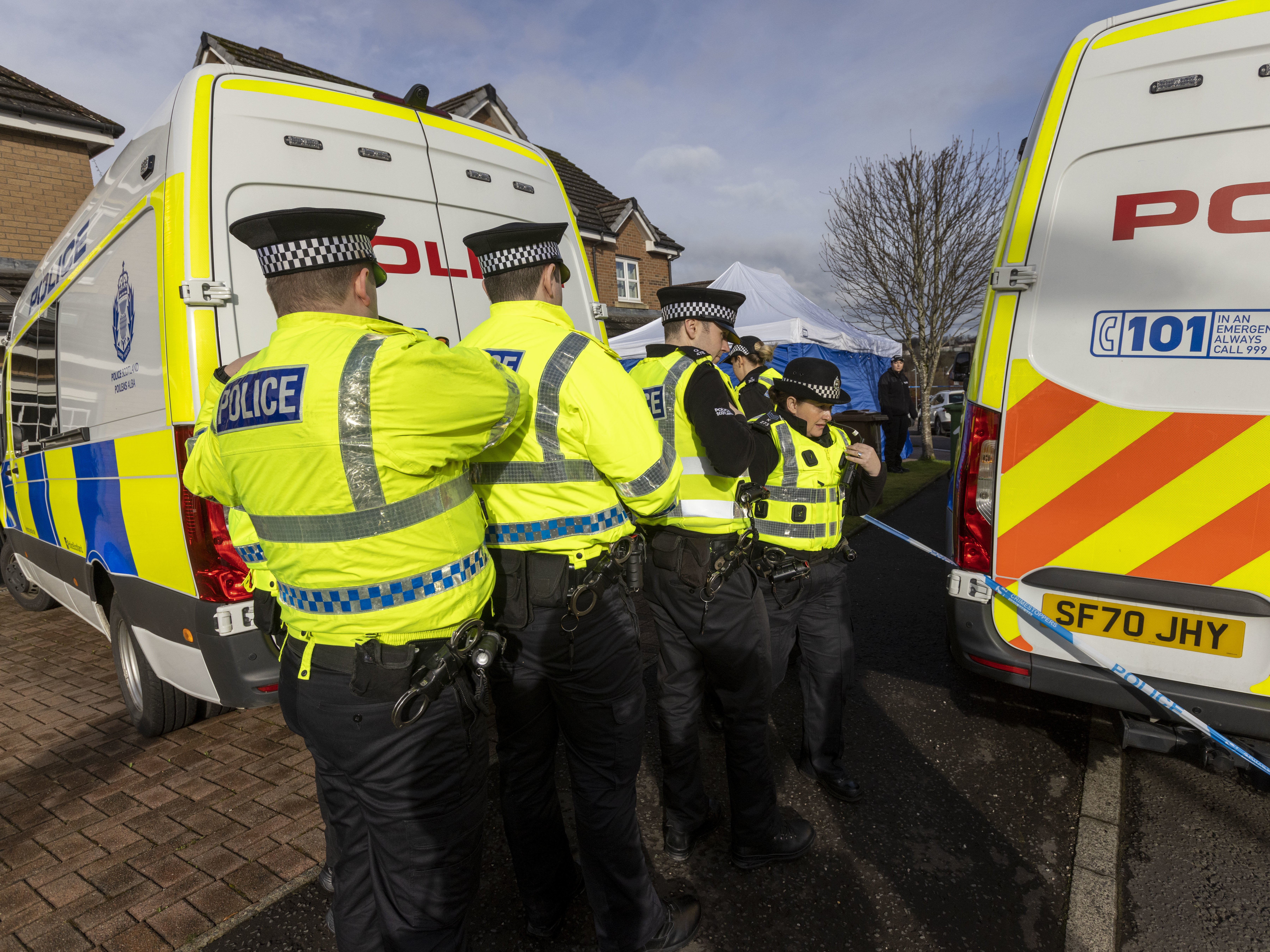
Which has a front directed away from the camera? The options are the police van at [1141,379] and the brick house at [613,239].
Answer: the police van

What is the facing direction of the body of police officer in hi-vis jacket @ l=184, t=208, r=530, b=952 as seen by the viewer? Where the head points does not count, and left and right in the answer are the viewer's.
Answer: facing away from the viewer and to the right of the viewer

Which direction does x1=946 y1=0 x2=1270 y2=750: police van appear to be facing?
away from the camera

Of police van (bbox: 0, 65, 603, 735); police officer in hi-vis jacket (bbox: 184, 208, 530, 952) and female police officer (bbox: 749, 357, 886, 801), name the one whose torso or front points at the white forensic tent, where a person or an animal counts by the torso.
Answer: the police officer in hi-vis jacket

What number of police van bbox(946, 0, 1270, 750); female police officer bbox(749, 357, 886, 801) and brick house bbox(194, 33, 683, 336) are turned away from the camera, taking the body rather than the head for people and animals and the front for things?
1

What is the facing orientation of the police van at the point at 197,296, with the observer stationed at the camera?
facing away from the viewer and to the left of the viewer

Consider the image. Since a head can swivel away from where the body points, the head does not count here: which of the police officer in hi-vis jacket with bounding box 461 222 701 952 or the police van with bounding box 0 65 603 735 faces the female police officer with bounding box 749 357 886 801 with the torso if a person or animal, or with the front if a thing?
the police officer in hi-vis jacket

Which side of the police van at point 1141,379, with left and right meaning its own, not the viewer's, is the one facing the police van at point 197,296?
left

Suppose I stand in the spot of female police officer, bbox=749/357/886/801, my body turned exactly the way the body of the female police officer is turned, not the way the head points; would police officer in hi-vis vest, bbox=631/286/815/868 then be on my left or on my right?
on my right

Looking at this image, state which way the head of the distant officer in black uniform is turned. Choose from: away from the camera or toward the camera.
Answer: toward the camera

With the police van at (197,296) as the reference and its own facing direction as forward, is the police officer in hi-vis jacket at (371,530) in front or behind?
behind

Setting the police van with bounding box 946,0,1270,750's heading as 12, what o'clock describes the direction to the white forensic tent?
The white forensic tent is roughly at 11 o'clock from the police van.

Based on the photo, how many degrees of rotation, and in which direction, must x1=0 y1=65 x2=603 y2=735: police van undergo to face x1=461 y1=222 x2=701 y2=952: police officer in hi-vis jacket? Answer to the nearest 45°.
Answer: approximately 180°

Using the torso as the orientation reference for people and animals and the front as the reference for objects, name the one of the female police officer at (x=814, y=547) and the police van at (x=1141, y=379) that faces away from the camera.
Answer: the police van

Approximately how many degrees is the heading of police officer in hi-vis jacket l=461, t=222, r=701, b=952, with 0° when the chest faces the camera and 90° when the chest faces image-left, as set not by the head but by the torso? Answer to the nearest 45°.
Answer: approximately 225°

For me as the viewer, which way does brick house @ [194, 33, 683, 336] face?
facing the viewer and to the right of the viewer

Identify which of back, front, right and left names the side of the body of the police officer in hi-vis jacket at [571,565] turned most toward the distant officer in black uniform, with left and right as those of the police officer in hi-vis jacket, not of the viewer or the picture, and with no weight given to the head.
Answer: front
